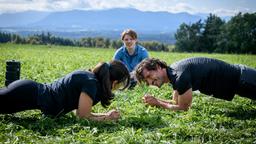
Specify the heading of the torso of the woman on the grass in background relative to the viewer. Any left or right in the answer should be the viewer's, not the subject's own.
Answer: facing the viewer

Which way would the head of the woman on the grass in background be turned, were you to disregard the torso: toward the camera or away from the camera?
toward the camera
